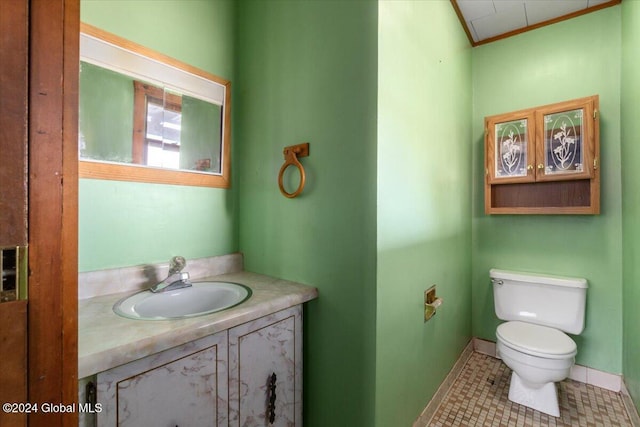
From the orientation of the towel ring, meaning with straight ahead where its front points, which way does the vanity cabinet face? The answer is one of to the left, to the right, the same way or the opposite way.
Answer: to the left

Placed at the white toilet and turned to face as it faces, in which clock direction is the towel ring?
The towel ring is roughly at 1 o'clock from the white toilet.

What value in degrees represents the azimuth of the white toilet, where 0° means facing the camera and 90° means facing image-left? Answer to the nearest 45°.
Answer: approximately 0°

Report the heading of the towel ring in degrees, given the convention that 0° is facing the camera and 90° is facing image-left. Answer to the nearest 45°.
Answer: approximately 45°
